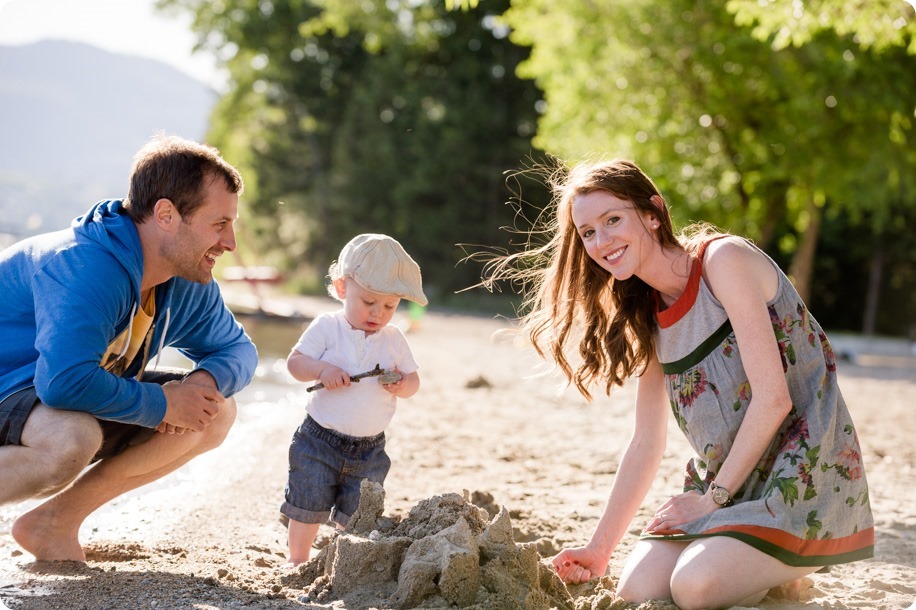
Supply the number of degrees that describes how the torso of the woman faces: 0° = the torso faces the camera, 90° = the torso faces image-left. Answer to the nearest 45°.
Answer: approximately 45°

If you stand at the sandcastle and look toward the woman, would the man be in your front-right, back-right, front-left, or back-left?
back-left

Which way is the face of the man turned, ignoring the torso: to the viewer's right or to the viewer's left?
to the viewer's right

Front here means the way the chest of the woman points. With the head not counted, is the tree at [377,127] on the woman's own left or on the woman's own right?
on the woman's own right

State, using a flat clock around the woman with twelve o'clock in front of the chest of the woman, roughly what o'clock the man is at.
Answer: The man is roughly at 1 o'clock from the woman.
